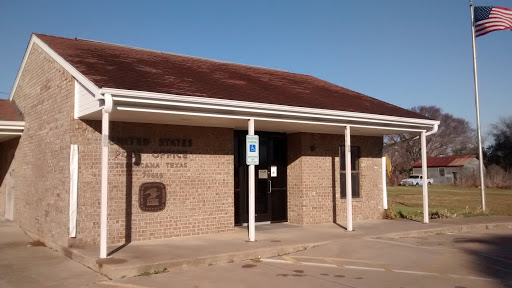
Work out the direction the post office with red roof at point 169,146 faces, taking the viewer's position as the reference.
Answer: facing the viewer and to the right of the viewer

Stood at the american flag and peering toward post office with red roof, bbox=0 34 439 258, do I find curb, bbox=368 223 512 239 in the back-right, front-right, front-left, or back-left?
front-left

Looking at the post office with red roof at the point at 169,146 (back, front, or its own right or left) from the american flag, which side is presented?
left

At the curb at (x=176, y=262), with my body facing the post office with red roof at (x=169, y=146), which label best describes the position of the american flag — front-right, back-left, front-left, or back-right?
front-right

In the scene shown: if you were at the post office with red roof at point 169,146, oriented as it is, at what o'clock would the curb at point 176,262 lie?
The curb is roughly at 1 o'clock from the post office with red roof.

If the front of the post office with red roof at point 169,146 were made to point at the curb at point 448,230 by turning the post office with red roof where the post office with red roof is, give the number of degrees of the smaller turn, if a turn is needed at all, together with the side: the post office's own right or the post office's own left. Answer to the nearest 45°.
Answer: approximately 45° to the post office's own left

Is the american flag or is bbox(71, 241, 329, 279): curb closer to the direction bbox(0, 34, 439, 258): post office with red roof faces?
the curb
